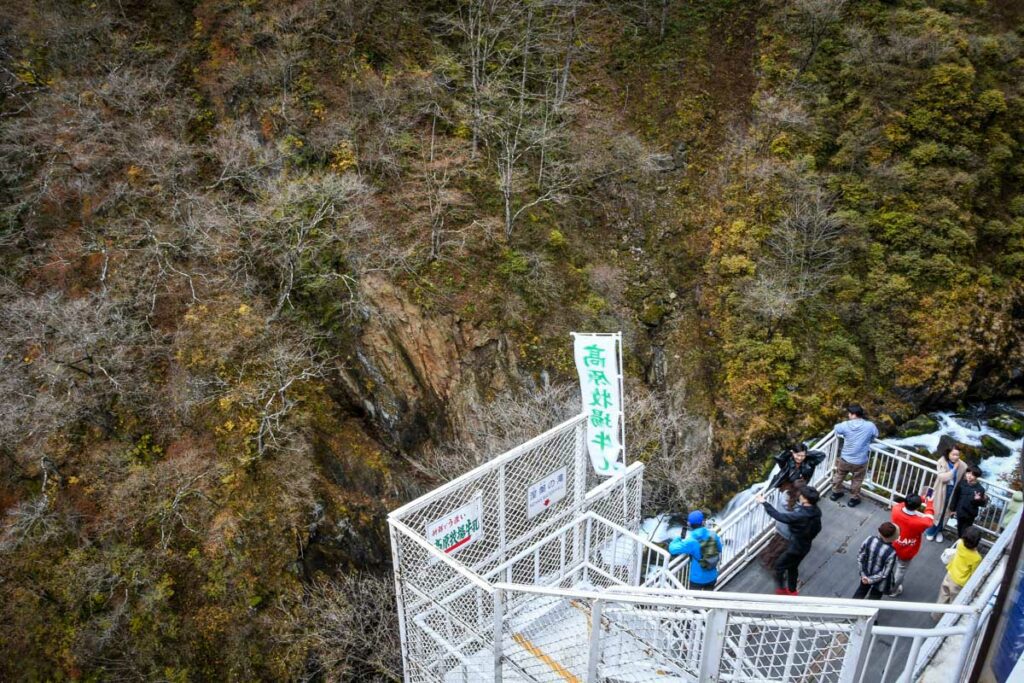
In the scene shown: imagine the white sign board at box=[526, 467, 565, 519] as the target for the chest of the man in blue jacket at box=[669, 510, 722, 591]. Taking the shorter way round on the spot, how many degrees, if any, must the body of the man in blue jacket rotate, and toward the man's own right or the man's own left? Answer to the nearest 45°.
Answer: approximately 45° to the man's own left

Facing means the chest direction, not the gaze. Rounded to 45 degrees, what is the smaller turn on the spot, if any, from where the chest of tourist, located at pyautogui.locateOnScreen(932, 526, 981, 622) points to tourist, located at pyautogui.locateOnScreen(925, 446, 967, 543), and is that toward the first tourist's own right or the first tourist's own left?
approximately 45° to the first tourist's own right

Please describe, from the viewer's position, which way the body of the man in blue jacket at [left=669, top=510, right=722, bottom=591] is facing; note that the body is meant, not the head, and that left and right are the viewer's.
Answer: facing away from the viewer and to the left of the viewer

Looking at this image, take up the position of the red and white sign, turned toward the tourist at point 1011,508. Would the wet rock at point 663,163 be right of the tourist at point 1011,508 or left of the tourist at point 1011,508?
left

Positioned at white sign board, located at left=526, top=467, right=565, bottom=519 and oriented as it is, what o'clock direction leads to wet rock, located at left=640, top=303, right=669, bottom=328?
The wet rock is roughly at 8 o'clock from the white sign board.

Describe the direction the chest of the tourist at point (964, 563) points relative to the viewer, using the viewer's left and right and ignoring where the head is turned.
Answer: facing away from the viewer and to the left of the viewer

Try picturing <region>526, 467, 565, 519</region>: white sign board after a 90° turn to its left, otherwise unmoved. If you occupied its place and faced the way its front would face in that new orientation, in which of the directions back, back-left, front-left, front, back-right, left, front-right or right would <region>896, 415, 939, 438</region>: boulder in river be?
front

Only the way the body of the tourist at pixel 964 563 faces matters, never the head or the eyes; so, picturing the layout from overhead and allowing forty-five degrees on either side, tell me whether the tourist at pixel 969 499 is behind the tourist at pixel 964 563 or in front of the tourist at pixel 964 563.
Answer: in front

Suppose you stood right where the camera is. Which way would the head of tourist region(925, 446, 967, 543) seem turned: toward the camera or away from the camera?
toward the camera

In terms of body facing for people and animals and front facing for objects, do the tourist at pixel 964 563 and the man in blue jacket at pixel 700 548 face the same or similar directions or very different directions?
same or similar directions

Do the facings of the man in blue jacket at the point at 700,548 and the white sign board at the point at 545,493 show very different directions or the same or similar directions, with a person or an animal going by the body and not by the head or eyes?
very different directions

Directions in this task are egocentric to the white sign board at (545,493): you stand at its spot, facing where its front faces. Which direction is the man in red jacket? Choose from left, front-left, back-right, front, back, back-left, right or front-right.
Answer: front-left

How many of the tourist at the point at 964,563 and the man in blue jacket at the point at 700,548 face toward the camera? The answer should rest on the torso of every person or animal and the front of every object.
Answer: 0

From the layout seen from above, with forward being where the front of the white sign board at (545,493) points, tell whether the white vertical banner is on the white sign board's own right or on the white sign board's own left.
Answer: on the white sign board's own left
